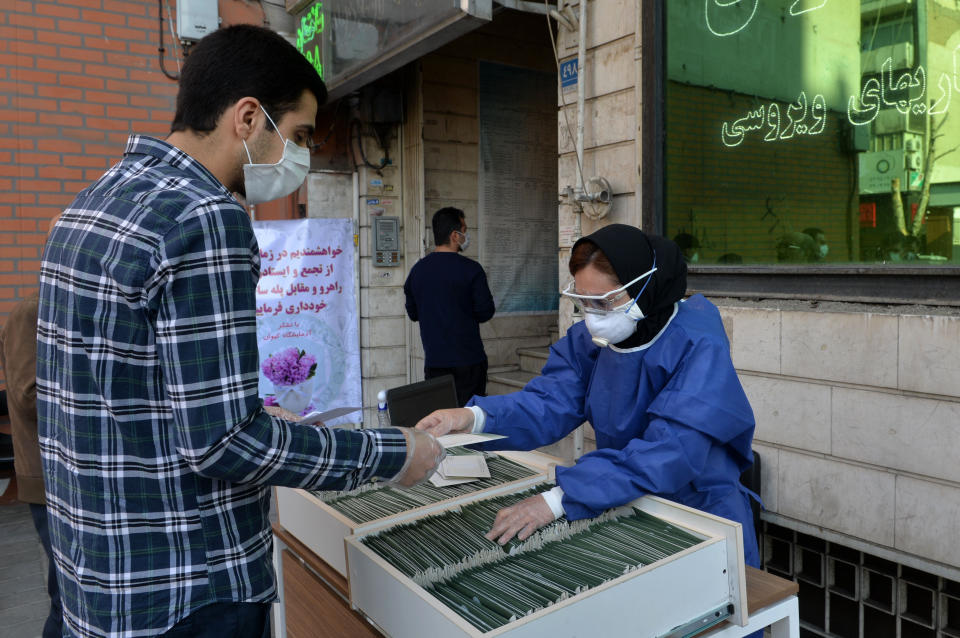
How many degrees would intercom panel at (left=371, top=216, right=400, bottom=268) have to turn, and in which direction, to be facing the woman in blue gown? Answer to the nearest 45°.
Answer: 0° — it already faces them

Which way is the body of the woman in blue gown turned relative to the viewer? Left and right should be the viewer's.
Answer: facing the viewer and to the left of the viewer

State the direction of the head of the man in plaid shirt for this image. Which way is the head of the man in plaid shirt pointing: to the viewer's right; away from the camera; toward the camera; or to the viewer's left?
to the viewer's right

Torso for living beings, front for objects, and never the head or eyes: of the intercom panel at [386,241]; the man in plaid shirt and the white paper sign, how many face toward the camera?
2

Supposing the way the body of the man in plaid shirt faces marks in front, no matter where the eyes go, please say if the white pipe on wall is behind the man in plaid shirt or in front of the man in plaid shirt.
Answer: in front

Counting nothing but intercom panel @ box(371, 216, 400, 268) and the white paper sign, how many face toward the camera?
2

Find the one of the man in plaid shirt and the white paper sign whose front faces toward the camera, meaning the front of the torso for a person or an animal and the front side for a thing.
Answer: the white paper sign

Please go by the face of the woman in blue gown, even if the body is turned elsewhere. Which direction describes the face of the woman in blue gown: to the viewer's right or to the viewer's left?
to the viewer's left

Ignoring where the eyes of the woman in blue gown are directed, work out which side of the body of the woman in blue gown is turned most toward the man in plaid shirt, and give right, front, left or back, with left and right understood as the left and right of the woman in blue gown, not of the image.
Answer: front

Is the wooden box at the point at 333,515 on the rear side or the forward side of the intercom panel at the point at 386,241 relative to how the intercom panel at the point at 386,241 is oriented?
on the forward side

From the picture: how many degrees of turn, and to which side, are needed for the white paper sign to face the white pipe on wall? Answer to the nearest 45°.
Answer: approximately 45° to its left

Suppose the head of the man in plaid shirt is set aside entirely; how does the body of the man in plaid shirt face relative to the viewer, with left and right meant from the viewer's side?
facing away from the viewer and to the right of the viewer

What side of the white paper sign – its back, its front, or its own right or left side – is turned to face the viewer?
front

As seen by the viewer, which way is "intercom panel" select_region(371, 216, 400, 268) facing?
toward the camera

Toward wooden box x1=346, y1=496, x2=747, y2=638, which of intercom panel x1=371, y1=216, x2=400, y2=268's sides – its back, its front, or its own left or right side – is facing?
front
